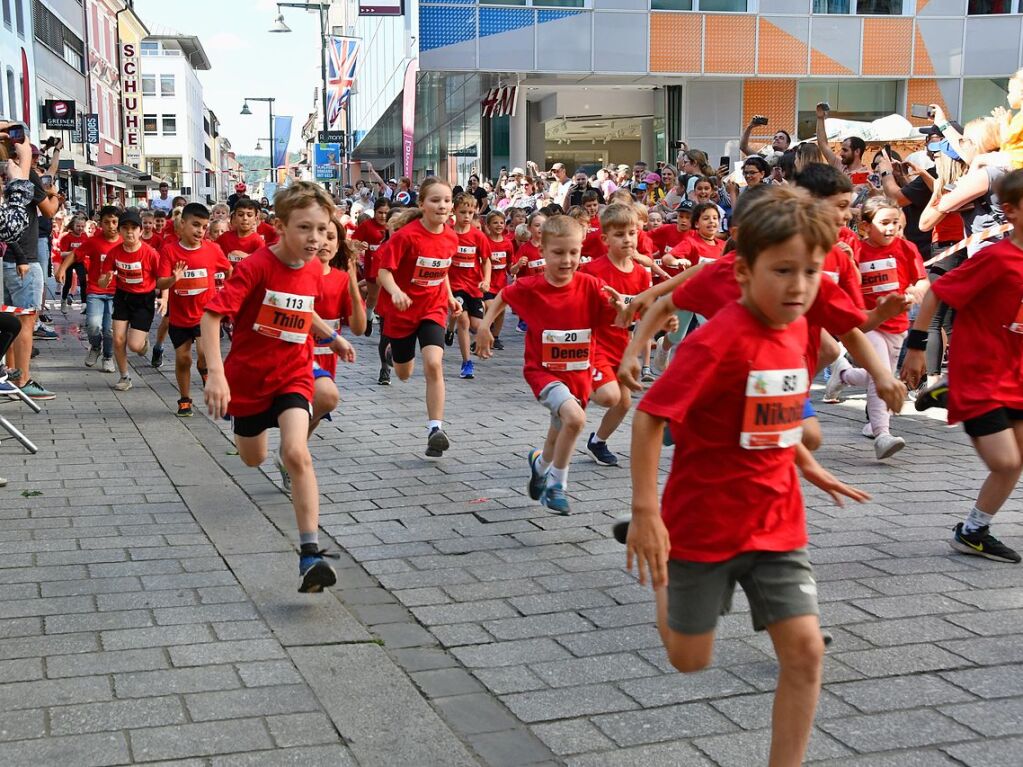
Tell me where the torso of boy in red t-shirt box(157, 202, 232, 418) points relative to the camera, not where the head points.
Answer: toward the camera

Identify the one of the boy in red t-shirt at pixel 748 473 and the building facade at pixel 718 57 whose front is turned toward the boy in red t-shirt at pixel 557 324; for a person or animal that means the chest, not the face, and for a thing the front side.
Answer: the building facade

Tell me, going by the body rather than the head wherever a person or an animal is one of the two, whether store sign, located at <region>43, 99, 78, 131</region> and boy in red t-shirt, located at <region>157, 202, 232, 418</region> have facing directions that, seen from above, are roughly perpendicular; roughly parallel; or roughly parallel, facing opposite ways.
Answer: roughly parallel

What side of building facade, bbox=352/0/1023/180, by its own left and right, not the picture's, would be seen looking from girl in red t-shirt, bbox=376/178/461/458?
front

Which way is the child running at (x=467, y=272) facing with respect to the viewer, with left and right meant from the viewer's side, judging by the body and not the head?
facing the viewer

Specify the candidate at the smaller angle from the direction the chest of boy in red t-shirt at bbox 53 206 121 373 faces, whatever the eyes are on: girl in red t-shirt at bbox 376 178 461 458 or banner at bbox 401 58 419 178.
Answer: the girl in red t-shirt

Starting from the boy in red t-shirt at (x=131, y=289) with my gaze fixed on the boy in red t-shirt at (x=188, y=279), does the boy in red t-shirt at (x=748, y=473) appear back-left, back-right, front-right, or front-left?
front-right

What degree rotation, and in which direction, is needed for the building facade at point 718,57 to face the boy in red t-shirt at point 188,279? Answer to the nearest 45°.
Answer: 0° — it already faces them

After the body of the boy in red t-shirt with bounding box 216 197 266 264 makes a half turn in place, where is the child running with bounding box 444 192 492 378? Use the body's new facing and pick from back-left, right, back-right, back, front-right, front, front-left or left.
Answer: back-right

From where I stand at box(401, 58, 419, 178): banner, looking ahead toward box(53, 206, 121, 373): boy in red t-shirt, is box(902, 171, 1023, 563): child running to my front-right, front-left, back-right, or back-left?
front-left

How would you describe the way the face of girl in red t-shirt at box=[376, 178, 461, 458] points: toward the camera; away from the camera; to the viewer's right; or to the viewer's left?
toward the camera

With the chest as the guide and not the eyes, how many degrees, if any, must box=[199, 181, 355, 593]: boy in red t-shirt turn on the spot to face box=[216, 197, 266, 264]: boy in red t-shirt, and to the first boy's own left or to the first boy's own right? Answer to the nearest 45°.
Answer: approximately 135° to the first boy's own left

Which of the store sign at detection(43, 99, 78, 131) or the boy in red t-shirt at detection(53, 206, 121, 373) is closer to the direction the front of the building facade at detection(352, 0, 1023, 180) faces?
the boy in red t-shirt

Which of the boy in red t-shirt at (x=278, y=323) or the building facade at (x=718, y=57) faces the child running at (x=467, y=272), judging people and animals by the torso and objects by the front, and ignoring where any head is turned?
the building facade

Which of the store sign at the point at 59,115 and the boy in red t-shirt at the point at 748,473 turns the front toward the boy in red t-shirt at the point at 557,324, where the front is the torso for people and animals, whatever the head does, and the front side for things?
the store sign

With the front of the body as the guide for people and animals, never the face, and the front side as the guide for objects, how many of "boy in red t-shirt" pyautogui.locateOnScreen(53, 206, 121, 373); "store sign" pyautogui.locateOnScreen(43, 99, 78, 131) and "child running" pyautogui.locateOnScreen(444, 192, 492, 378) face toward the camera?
3

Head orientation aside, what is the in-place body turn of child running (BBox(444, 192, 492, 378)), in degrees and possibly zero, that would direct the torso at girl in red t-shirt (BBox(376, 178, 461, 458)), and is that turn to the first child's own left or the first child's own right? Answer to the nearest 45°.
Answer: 0° — they already face them

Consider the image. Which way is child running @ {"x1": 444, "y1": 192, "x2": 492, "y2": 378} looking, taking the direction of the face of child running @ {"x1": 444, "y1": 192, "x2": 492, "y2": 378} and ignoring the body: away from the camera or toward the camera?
toward the camera

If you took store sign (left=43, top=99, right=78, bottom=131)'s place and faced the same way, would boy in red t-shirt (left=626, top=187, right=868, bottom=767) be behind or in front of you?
in front

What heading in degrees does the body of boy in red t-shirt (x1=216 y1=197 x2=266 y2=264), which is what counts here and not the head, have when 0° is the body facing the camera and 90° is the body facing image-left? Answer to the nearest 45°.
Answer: approximately 0°
